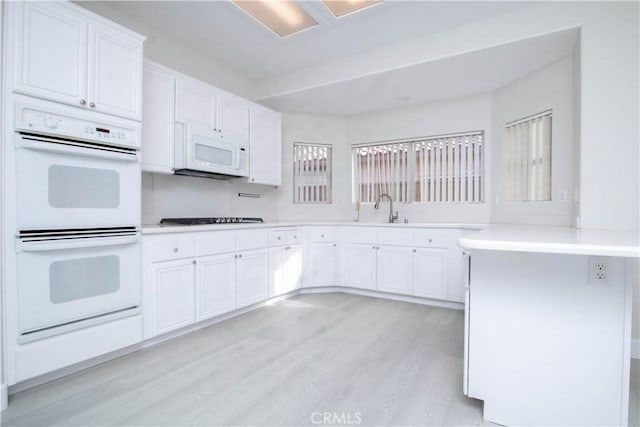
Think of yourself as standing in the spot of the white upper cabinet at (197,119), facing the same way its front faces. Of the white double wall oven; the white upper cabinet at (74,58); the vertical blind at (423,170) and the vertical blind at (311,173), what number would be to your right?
2

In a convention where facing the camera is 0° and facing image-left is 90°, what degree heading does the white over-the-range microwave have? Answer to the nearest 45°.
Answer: approximately 315°

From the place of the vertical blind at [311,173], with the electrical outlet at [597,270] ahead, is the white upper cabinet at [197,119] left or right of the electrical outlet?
right

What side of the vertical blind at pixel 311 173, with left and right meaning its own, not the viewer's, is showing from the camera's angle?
front

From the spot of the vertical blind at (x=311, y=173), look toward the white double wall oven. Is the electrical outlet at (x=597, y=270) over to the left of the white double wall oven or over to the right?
left

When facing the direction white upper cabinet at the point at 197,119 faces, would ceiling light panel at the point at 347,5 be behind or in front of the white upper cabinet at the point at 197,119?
in front

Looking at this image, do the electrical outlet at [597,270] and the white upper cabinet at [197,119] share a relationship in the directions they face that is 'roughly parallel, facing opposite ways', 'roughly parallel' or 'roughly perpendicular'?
roughly perpendicular

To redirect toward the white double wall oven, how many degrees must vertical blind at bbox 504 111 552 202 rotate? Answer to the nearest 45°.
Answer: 0° — it already faces it

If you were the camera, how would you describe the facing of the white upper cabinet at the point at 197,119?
facing the viewer and to the right of the viewer

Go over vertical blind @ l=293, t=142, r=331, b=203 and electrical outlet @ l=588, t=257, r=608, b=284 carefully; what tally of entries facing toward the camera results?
2

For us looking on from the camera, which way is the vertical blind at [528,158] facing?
facing the viewer and to the left of the viewer

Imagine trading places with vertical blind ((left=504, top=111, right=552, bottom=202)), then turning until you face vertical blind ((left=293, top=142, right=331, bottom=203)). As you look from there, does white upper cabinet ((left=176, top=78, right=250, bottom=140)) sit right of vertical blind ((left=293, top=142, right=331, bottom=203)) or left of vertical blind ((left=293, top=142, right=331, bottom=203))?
left

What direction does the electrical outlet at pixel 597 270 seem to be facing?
toward the camera
